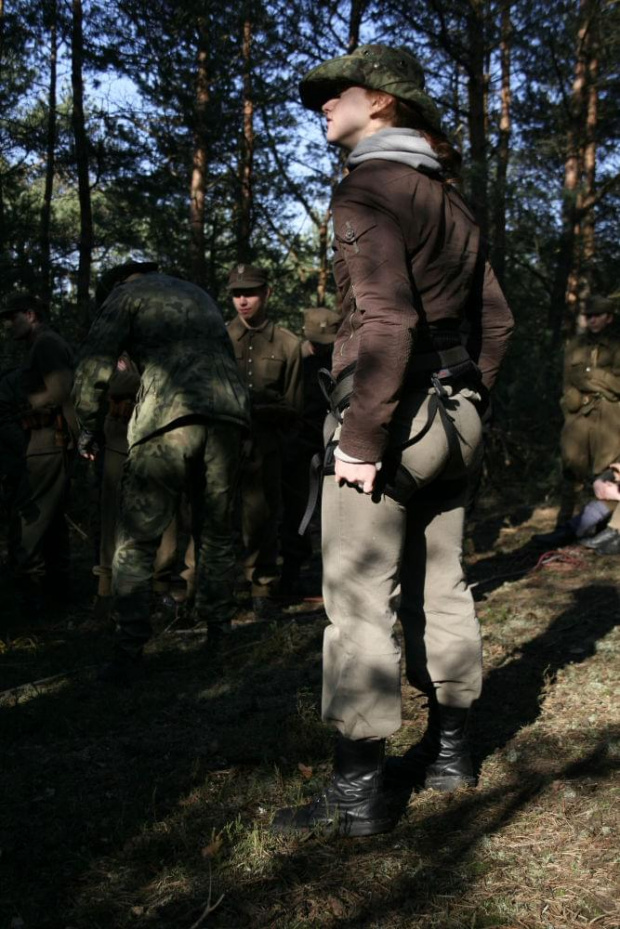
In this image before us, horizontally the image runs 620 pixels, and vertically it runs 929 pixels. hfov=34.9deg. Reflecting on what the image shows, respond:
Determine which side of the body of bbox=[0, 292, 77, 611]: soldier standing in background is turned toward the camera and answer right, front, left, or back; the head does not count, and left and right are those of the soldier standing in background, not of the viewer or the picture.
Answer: left

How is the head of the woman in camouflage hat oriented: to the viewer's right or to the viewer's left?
to the viewer's left

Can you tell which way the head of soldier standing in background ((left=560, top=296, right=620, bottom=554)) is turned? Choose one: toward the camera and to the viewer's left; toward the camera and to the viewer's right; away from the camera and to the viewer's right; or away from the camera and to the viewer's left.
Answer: toward the camera and to the viewer's left
